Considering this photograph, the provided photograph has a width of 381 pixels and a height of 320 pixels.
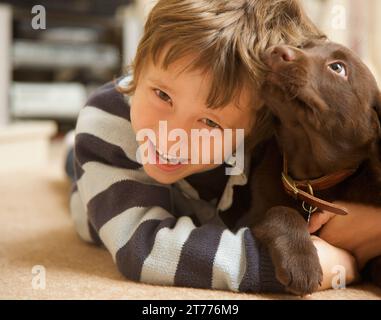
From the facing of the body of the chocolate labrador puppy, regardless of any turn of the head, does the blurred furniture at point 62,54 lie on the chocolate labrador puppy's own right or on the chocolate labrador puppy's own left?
on the chocolate labrador puppy's own right

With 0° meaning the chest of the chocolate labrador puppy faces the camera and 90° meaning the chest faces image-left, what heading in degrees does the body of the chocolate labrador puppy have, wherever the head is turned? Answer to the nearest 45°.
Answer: approximately 45°

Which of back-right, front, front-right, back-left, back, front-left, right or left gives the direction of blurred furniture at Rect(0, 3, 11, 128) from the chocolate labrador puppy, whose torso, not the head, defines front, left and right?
right
